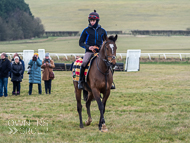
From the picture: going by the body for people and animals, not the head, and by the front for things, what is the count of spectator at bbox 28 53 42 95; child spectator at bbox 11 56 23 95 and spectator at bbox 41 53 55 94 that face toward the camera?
3

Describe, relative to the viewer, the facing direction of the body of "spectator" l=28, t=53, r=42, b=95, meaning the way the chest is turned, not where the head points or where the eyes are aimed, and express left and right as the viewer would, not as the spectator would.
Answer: facing the viewer

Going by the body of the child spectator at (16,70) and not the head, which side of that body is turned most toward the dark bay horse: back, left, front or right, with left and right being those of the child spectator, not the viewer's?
front

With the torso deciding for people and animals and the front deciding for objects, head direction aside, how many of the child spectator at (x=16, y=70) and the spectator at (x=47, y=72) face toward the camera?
2

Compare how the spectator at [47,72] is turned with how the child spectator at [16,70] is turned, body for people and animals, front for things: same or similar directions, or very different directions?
same or similar directions

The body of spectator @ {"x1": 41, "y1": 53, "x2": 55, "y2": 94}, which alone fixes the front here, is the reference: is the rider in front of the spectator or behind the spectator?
in front

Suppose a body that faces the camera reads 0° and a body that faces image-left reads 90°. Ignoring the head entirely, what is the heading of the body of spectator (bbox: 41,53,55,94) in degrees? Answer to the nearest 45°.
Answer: approximately 0°

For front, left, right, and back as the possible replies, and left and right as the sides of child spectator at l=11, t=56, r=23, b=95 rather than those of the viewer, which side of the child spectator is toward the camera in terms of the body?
front

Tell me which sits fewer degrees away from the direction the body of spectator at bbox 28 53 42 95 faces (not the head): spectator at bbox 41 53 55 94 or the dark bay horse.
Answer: the dark bay horse

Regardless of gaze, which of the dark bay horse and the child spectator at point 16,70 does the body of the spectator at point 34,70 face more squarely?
the dark bay horse

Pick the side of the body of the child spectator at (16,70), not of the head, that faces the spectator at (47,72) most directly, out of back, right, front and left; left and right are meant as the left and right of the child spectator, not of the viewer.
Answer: left
